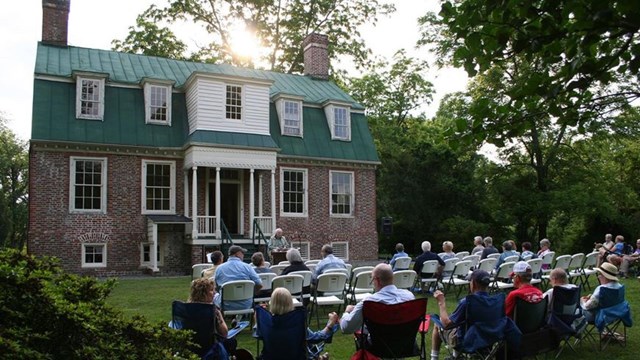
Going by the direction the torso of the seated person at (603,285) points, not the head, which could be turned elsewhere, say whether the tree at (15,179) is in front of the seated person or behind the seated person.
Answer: in front

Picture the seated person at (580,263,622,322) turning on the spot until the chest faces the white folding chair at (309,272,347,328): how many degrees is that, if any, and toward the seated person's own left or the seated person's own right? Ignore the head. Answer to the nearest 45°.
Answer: approximately 45° to the seated person's own left

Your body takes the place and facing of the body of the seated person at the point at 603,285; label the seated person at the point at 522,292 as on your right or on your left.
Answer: on your left

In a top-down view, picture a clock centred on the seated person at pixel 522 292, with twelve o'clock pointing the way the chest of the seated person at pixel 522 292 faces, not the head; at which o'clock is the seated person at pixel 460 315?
the seated person at pixel 460 315 is roughly at 9 o'clock from the seated person at pixel 522 292.

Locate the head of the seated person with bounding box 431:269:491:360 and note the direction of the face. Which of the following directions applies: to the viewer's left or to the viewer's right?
to the viewer's left

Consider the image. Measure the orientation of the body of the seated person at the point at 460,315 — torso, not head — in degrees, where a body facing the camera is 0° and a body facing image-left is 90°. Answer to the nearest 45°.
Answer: approximately 135°

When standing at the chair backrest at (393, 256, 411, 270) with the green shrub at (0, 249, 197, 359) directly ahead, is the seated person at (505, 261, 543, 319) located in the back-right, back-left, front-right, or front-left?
front-left

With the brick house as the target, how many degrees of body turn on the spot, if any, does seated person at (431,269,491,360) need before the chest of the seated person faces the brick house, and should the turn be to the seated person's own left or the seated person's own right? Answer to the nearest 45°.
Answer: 0° — they already face it

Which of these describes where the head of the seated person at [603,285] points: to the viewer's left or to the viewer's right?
to the viewer's left

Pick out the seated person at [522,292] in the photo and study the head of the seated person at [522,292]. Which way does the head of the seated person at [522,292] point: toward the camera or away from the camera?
away from the camera

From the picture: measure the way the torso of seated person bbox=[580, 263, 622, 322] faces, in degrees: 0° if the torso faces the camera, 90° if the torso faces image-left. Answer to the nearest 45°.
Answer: approximately 135°

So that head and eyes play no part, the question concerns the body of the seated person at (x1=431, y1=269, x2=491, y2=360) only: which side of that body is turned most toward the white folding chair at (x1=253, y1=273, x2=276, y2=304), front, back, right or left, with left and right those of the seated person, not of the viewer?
front

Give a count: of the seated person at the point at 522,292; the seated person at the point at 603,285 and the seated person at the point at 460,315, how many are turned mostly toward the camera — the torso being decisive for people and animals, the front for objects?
0

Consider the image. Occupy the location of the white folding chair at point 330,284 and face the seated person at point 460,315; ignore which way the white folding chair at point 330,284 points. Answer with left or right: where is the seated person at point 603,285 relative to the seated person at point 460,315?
left

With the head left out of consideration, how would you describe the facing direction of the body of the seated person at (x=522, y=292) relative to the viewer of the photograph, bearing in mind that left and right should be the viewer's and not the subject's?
facing away from the viewer and to the left of the viewer

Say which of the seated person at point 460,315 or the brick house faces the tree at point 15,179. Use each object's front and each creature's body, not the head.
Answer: the seated person
